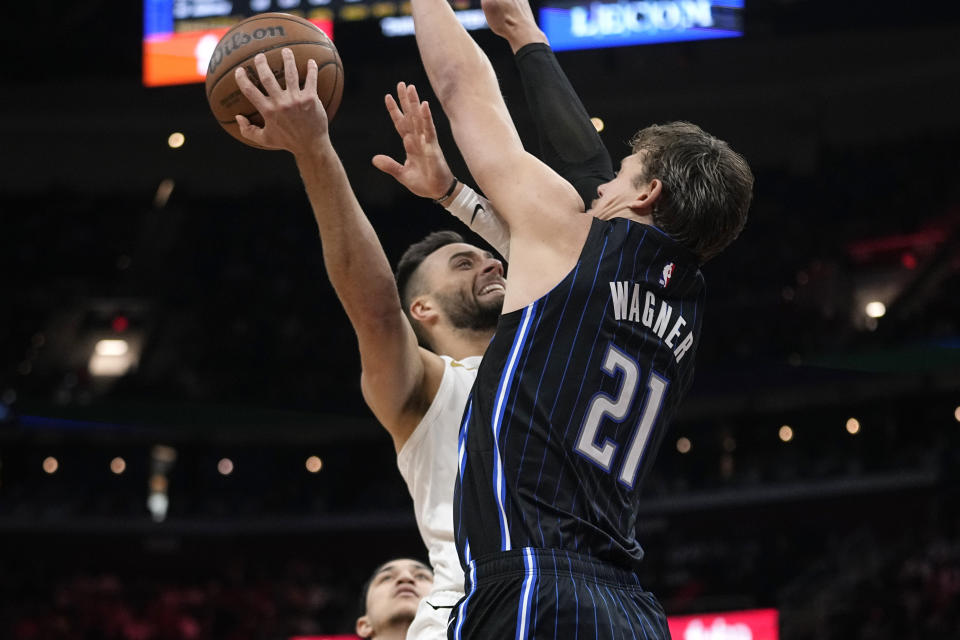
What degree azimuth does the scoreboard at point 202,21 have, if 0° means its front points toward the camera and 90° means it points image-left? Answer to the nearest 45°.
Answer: approximately 0°

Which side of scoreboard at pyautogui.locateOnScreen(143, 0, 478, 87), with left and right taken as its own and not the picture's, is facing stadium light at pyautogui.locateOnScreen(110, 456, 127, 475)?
back

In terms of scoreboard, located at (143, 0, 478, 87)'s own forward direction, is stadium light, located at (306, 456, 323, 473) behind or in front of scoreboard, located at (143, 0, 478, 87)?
behind

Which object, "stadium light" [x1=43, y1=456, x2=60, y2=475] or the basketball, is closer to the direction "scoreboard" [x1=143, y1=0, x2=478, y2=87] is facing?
the basketball

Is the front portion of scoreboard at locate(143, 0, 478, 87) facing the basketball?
yes
